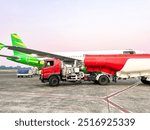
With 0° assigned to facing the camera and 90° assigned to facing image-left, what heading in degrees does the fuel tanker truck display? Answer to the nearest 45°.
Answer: approximately 90°
